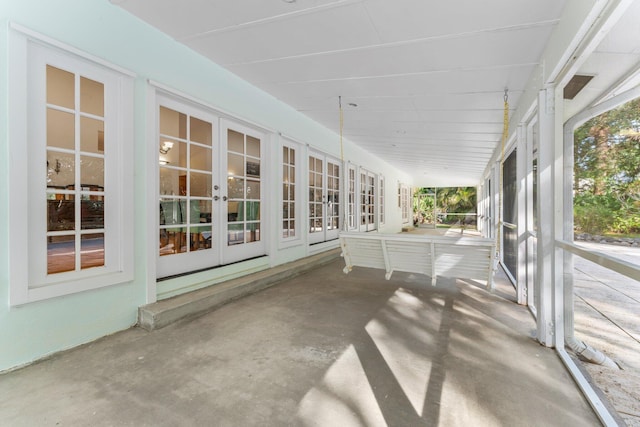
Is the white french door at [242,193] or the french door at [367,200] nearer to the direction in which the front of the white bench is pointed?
the french door

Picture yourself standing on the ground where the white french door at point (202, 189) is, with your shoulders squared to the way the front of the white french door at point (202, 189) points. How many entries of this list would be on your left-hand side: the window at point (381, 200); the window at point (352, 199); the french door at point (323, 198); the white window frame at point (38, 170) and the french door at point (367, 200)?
4

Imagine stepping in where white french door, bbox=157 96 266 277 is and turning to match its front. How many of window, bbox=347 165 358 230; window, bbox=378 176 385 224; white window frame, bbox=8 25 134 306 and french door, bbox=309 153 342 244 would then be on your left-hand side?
3

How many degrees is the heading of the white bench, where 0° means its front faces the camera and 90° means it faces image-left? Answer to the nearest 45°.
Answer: approximately 180°

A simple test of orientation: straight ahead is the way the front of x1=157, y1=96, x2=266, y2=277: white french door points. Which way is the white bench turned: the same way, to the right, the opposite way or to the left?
to the left

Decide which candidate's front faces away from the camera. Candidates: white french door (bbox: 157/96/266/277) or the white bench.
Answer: the white bench

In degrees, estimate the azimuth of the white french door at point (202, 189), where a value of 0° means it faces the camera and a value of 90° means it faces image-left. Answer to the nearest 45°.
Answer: approximately 315°

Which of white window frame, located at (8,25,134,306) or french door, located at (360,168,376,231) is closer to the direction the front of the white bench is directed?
the french door
